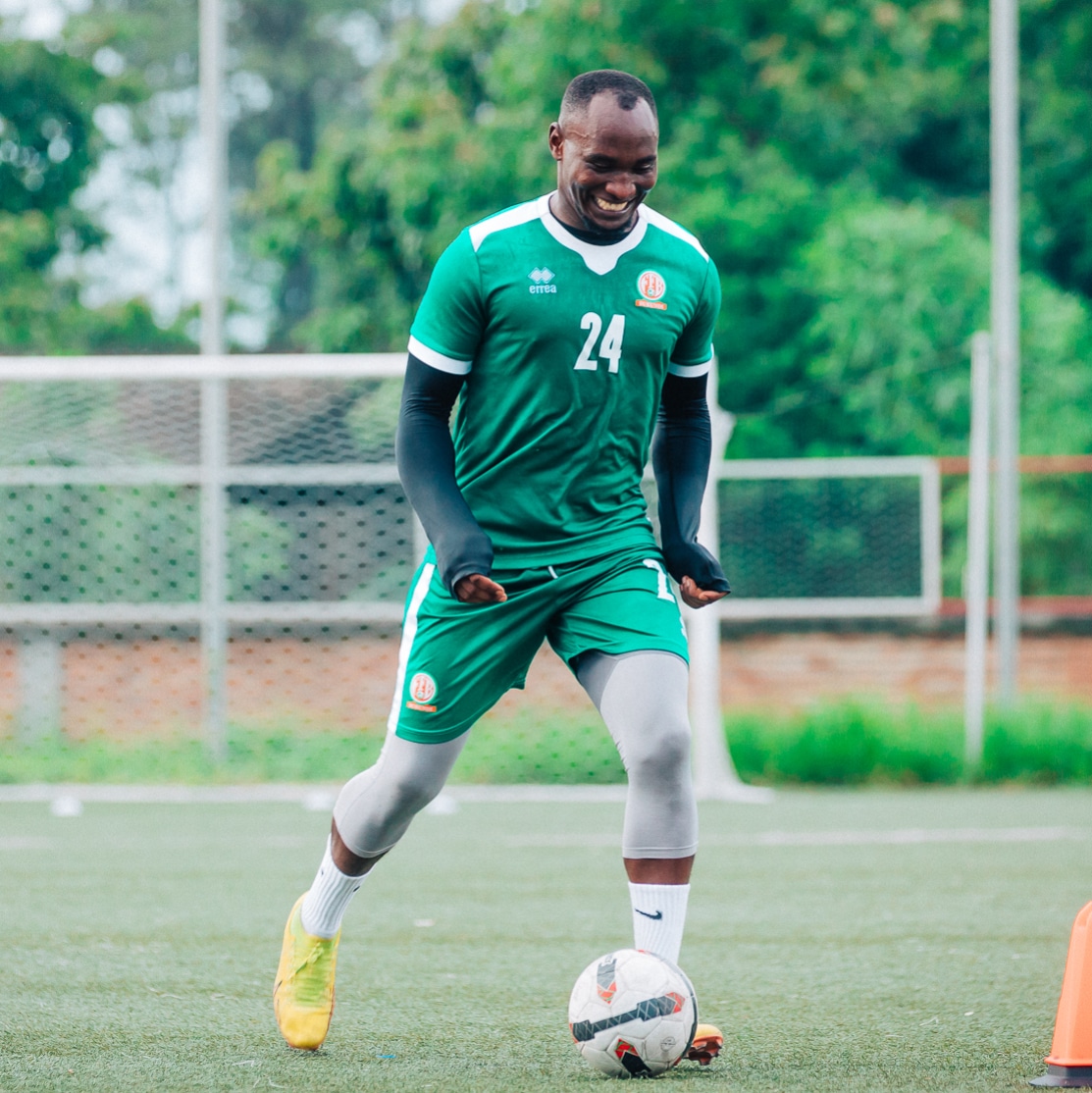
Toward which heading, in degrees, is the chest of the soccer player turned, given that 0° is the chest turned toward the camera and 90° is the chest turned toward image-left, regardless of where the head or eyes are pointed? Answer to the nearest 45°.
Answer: approximately 315°

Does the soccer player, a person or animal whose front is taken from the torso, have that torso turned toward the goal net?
no

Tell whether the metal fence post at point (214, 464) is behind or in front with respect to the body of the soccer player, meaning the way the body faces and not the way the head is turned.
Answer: behind

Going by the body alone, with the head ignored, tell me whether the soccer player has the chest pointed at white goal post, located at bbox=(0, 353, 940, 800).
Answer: no

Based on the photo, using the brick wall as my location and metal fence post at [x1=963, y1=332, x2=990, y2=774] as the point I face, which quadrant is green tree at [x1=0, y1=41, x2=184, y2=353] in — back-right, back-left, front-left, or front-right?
back-left

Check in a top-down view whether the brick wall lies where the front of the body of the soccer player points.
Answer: no
